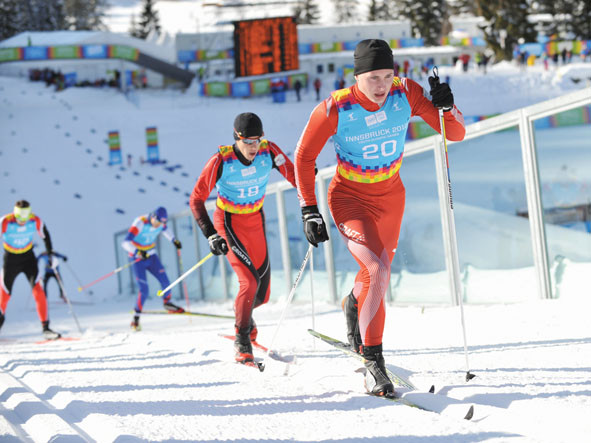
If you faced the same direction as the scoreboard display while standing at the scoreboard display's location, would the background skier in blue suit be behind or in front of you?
in front

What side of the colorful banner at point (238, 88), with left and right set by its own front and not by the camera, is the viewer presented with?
front

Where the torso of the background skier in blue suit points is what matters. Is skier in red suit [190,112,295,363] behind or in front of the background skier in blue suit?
in front

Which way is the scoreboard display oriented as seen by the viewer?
toward the camera

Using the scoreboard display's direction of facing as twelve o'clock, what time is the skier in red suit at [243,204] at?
The skier in red suit is roughly at 12 o'clock from the scoreboard display.

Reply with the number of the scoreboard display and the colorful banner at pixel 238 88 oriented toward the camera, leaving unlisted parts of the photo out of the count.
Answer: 2

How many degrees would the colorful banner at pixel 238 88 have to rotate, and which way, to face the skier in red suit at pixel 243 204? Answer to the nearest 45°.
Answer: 0° — it already faces them

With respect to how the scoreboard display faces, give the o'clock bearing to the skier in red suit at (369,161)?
The skier in red suit is roughly at 12 o'clock from the scoreboard display.

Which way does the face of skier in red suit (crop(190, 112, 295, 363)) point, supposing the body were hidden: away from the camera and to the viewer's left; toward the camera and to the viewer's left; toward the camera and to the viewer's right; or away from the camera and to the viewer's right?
toward the camera and to the viewer's right

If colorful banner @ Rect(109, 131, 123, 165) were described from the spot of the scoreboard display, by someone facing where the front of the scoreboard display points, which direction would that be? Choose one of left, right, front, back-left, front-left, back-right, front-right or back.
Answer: front-right

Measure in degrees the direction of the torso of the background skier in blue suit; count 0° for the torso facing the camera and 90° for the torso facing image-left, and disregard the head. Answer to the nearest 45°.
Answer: approximately 315°

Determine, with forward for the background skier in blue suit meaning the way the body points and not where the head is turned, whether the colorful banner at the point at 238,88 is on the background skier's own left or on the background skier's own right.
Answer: on the background skier's own left

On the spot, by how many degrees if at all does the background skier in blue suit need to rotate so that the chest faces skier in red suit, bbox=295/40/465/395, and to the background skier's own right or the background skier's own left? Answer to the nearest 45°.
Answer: approximately 45° to the background skier's own right
